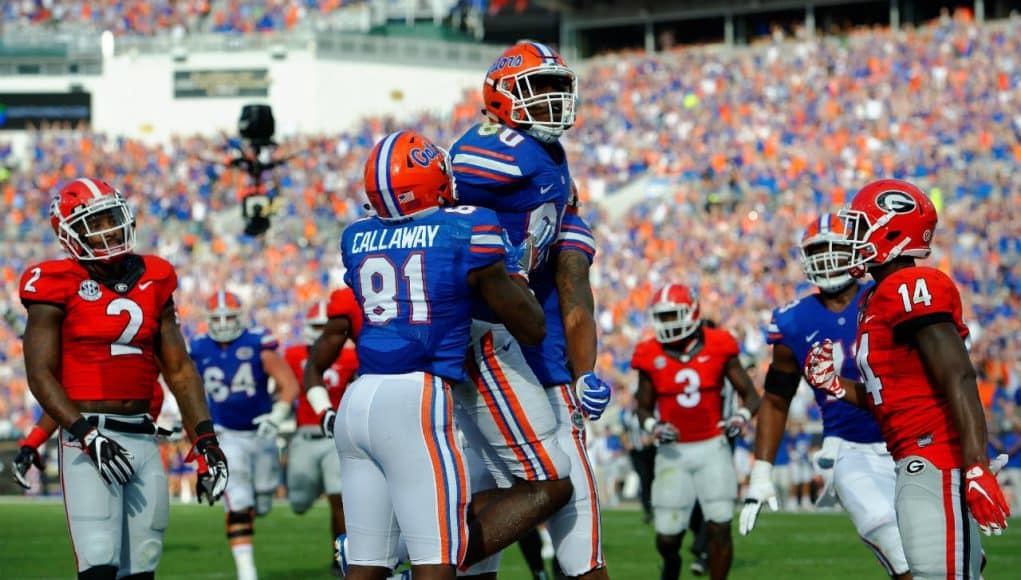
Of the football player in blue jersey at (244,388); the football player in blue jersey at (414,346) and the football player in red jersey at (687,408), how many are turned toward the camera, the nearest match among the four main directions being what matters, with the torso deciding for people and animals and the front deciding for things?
2

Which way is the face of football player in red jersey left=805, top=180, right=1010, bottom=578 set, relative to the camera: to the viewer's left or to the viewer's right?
to the viewer's left

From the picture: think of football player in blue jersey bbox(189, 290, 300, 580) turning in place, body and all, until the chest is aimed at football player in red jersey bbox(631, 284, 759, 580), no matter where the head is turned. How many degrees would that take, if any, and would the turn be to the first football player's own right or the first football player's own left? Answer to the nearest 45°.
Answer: approximately 45° to the first football player's own left

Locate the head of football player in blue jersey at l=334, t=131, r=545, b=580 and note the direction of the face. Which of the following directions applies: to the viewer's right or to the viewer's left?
to the viewer's right

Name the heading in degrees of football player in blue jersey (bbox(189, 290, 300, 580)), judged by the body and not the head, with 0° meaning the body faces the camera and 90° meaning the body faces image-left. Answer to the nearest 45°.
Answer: approximately 0°

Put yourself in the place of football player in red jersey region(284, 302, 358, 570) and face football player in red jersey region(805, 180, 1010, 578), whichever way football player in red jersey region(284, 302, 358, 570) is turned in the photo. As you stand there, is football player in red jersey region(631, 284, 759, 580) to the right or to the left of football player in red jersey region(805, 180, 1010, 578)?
left

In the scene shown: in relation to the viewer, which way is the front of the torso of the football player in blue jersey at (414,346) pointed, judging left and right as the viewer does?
facing away from the viewer and to the right of the viewer

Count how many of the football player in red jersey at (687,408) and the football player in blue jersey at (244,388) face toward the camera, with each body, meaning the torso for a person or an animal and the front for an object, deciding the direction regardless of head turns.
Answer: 2

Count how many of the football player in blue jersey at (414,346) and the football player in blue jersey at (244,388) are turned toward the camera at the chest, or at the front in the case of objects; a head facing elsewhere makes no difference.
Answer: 1
